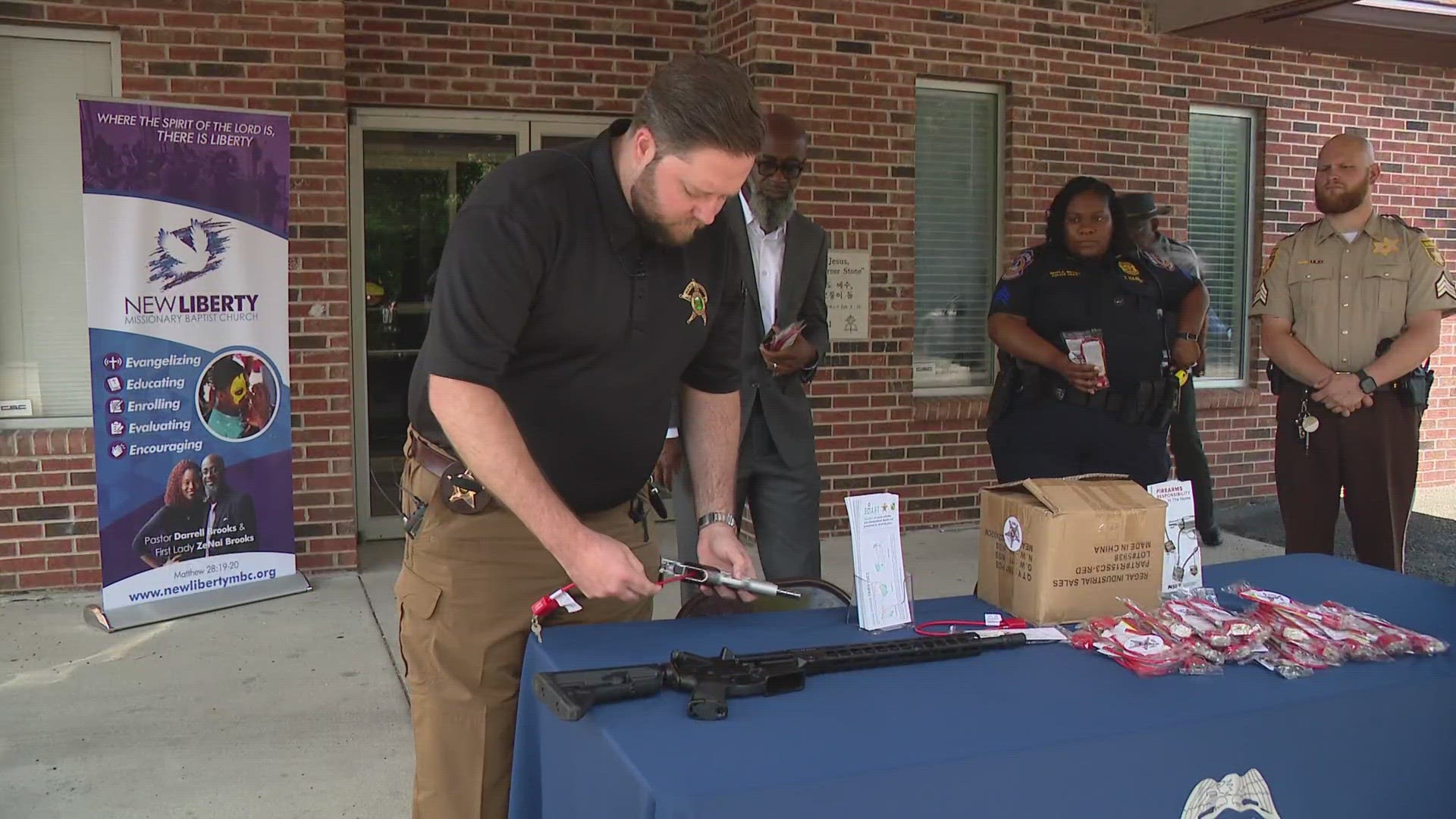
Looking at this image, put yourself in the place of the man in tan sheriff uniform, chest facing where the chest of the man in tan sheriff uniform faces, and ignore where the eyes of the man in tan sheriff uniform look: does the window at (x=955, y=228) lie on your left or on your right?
on your right

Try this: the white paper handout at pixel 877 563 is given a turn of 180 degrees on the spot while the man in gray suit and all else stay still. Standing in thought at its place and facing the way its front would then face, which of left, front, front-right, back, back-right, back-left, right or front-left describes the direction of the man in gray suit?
front

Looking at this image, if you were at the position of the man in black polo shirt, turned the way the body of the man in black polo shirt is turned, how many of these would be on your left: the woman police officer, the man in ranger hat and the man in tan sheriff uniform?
3

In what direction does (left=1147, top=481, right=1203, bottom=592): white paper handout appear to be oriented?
toward the camera

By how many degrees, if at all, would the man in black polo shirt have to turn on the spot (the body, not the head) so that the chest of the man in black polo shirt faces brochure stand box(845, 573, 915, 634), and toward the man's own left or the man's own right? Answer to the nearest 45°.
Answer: approximately 45° to the man's own left

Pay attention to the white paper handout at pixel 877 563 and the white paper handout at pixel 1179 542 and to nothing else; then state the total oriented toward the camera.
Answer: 2

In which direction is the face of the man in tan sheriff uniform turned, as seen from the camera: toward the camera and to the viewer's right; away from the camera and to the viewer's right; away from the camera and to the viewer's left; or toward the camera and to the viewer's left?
toward the camera and to the viewer's left

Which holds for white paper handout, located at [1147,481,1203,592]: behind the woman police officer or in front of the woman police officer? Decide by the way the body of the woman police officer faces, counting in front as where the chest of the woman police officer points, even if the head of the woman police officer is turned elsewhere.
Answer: in front

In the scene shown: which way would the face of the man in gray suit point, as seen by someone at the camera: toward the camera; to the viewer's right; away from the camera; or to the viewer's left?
toward the camera

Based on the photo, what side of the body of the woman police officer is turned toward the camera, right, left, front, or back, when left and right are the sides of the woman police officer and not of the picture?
front

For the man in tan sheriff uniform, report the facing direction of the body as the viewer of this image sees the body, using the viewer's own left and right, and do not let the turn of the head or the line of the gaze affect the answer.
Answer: facing the viewer

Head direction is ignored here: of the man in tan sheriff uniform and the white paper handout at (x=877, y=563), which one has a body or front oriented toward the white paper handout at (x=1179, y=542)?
the man in tan sheriff uniform

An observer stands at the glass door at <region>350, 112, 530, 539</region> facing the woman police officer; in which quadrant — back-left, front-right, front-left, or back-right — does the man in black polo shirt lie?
front-right

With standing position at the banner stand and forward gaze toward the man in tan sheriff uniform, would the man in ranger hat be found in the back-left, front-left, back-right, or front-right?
front-left

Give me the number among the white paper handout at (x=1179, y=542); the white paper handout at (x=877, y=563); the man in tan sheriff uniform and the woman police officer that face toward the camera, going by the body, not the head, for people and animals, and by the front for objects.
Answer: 4

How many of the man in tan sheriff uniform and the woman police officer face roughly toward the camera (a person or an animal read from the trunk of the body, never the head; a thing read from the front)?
2

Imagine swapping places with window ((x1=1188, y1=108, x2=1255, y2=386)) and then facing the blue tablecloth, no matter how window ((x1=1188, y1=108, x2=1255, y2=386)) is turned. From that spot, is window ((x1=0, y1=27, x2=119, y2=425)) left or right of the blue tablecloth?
right

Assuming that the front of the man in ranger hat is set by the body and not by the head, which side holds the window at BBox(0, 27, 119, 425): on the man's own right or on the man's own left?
on the man's own right

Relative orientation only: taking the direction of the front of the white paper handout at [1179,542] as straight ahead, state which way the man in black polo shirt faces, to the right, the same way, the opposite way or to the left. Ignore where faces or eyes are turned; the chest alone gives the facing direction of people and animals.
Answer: to the left
